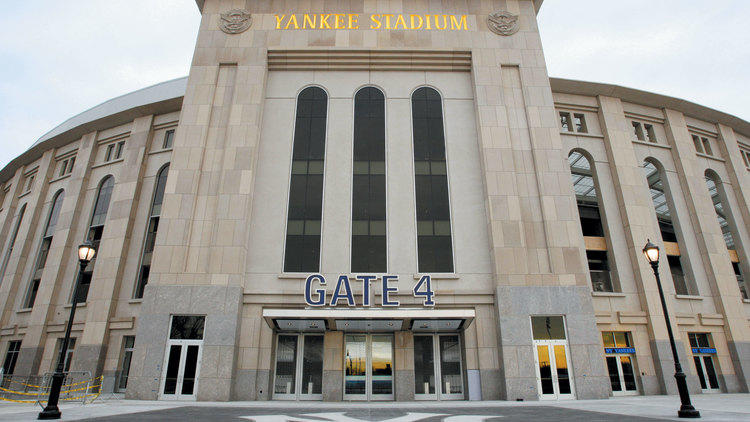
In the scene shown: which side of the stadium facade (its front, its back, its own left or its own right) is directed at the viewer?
front
